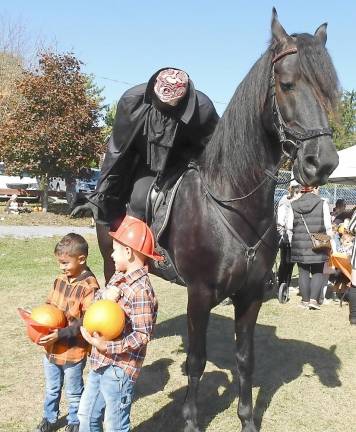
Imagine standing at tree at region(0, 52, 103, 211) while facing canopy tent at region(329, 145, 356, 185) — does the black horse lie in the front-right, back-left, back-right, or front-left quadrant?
front-right

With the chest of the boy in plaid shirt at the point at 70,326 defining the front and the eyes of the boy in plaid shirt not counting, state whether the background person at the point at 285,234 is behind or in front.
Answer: behind

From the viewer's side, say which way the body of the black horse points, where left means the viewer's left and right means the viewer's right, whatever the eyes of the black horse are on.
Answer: facing the viewer and to the right of the viewer

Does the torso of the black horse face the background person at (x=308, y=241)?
no

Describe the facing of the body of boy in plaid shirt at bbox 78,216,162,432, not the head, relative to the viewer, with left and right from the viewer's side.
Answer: facing to the left of the viewer

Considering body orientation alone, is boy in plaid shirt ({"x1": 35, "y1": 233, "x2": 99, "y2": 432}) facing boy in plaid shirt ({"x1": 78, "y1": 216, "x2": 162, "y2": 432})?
no

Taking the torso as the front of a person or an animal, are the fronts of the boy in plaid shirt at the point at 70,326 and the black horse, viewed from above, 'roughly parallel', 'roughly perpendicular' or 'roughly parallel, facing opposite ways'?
roughly perpendicular

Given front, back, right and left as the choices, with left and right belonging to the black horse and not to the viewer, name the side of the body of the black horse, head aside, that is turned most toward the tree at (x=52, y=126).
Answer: back

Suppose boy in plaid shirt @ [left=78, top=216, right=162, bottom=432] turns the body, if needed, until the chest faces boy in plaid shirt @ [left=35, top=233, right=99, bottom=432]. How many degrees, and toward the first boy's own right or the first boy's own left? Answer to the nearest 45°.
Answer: approximately 45° to the first boy's own right

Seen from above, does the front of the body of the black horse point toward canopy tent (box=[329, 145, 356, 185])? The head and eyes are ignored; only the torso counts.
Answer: no

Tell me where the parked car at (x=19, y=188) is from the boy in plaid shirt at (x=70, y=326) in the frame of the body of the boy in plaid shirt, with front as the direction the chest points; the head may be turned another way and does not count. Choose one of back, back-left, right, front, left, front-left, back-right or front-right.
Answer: back-right

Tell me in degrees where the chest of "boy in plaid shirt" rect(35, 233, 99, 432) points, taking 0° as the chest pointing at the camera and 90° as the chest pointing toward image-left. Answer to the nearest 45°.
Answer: approximately 45°
